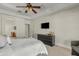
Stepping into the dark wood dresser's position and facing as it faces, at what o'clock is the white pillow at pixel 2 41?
The white pillow is roughly at 1 o'clock from the dark wood dresser.

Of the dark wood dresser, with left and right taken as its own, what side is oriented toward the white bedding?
front

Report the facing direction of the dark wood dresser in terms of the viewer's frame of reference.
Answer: facing the viewer and to the left of the viewer
